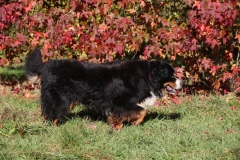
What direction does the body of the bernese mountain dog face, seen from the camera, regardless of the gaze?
to the viewer's right
